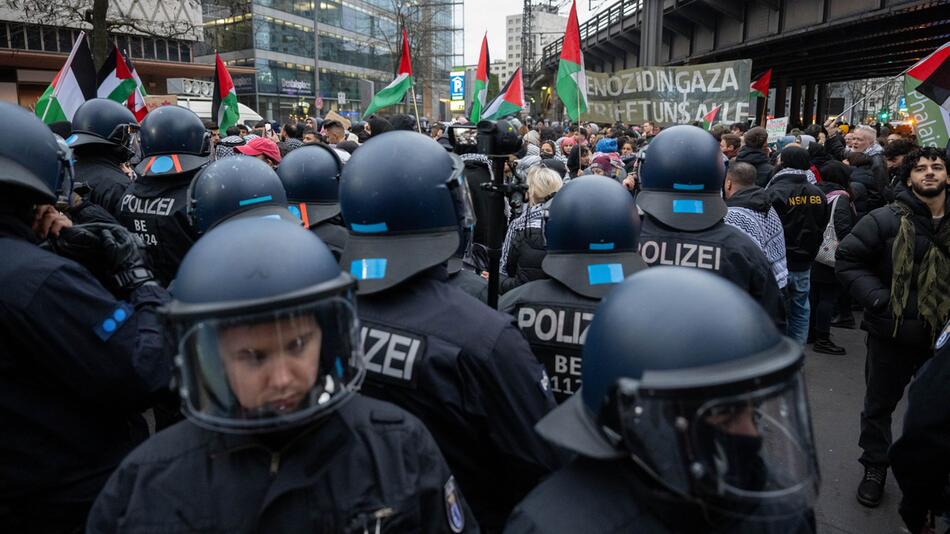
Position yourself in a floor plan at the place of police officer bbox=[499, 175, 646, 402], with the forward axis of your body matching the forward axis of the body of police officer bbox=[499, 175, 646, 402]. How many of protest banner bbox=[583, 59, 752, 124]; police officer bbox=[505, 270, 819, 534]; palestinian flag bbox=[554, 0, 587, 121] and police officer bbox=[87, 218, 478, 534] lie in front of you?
2

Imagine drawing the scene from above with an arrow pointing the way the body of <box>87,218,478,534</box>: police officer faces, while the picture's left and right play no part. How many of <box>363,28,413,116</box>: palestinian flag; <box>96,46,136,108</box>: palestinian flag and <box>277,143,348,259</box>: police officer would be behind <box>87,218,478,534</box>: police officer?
3

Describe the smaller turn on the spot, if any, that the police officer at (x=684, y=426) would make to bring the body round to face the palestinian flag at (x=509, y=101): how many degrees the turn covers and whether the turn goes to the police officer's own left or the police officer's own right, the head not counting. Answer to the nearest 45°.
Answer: approximately 135° to the police officer's own left

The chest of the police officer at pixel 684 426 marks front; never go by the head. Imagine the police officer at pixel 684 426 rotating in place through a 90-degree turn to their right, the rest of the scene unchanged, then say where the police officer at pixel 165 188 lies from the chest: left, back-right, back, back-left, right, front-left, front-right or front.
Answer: right

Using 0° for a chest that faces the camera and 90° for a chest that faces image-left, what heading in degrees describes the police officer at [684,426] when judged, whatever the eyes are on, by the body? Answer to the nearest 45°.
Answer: approximately 315°

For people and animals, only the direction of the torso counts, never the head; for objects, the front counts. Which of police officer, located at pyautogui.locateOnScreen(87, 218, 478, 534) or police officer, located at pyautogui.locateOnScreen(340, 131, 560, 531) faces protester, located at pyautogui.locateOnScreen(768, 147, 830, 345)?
police officer, located at pyautogui.locateOnScreen(340, 131, 560, 531)

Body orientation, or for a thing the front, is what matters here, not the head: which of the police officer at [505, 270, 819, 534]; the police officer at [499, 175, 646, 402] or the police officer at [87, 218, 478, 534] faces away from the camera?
the police officer at [499, 175, 646, 402]

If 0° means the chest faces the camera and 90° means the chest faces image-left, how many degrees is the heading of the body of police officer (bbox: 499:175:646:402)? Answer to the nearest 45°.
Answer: approximately 180°

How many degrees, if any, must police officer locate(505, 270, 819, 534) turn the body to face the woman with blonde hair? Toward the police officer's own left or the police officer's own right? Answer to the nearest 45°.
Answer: approximately 135° to the police officer's own left

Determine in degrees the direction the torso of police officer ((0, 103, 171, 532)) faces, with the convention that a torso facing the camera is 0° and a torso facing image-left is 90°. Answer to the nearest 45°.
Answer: approximately 225°

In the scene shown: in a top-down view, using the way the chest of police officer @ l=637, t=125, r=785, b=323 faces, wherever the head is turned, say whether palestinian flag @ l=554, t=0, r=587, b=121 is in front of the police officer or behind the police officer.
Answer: in front

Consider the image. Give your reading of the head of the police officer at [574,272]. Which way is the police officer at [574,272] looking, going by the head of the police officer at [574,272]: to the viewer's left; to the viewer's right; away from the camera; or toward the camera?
away from the camera

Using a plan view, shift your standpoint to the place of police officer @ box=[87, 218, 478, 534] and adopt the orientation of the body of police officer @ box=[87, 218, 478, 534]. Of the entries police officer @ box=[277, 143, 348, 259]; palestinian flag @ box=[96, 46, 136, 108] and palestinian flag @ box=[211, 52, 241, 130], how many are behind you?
3

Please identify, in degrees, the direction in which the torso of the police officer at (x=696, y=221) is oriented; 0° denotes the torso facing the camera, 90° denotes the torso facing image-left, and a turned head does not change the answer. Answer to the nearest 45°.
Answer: approximately 180°
